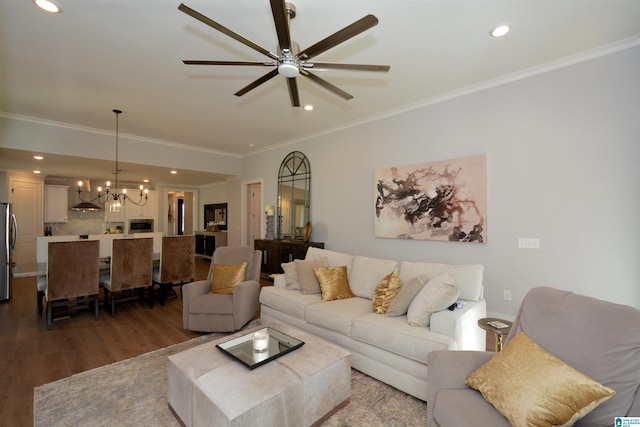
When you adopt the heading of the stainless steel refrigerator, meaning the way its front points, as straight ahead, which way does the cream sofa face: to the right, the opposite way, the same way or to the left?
the opposite way

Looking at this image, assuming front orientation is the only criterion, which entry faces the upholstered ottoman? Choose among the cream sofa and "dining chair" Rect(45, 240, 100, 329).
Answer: the cream sofa

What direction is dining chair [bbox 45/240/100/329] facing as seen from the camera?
away from the camera

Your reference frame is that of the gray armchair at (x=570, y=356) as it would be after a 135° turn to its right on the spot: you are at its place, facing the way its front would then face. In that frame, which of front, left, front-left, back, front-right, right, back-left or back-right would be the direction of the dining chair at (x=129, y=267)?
left

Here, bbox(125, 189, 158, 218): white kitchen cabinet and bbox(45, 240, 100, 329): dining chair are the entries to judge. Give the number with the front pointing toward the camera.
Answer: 1

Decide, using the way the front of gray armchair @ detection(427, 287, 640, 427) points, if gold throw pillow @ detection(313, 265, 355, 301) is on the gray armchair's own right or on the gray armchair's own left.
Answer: on the gray armchair's own right

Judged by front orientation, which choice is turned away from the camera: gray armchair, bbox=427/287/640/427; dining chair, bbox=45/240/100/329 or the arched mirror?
the dining chair

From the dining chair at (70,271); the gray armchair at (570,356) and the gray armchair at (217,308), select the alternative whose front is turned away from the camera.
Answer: the dining chair

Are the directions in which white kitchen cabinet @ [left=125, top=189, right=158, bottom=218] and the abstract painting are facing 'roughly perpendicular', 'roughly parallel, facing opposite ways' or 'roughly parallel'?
roughly perpendicular

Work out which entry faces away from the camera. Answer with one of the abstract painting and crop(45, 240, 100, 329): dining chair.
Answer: the dining chair

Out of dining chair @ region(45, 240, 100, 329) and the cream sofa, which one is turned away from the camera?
the dining chair

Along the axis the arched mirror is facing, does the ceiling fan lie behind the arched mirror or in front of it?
in front

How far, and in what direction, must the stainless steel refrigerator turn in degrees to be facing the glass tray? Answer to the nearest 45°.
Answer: approximately 90° to its right

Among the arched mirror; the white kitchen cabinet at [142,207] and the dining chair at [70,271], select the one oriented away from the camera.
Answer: the dining chair

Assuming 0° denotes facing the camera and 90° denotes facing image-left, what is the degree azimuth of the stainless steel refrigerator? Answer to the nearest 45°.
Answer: approximately 270°
